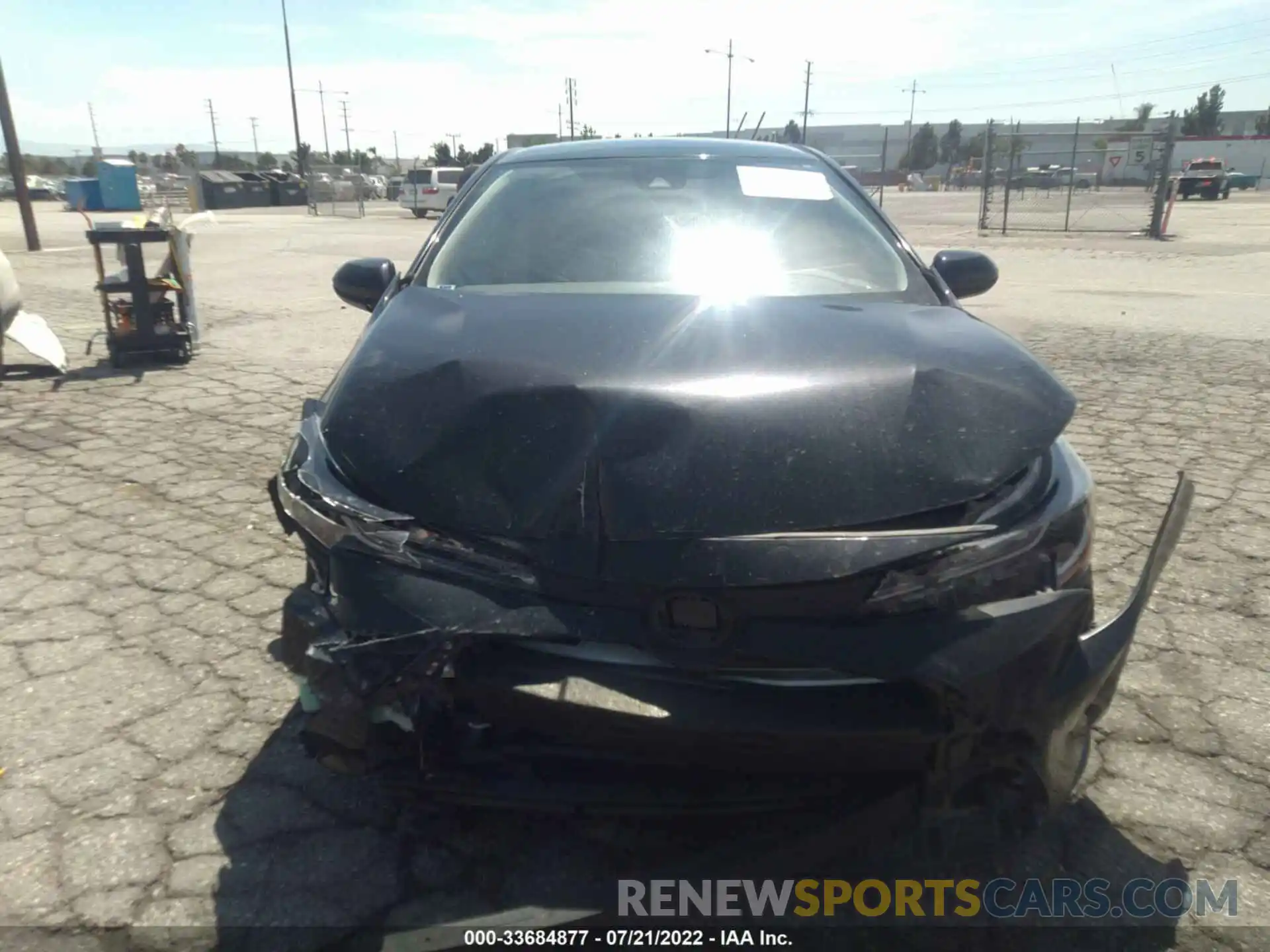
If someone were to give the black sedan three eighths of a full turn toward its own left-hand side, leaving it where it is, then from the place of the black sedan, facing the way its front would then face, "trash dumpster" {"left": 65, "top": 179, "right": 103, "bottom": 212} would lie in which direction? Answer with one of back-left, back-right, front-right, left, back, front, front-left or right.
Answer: left

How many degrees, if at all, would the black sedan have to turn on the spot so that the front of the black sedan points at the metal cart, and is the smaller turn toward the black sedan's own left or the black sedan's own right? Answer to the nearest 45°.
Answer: approximately 135° to the black sedan's own right

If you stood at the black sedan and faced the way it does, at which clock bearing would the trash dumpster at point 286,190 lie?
The trash dumpster is roughly at 5 o'clock from the black sedan.

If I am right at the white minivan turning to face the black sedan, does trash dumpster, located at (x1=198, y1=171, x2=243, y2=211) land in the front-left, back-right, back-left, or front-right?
back-right

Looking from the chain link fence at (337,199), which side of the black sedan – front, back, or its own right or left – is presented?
back

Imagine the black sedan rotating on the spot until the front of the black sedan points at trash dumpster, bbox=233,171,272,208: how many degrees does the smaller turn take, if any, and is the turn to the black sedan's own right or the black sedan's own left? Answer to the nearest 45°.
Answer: approximately 135° to the black sedan's own right

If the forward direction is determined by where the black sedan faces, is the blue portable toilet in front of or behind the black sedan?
behind

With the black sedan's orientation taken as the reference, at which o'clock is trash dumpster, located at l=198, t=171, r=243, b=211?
The trash dumpster is roughly at 5 o'clock from the black sedan.

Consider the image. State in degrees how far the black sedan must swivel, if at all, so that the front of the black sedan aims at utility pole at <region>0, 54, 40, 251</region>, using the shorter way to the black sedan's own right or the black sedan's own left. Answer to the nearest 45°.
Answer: approximately 135° to the black sedan's own right

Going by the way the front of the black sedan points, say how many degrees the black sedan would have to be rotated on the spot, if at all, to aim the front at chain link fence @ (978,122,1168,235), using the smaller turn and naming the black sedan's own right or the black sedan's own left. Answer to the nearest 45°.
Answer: approximately 180°

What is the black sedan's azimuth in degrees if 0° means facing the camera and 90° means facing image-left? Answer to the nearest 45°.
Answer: approximately 0°
